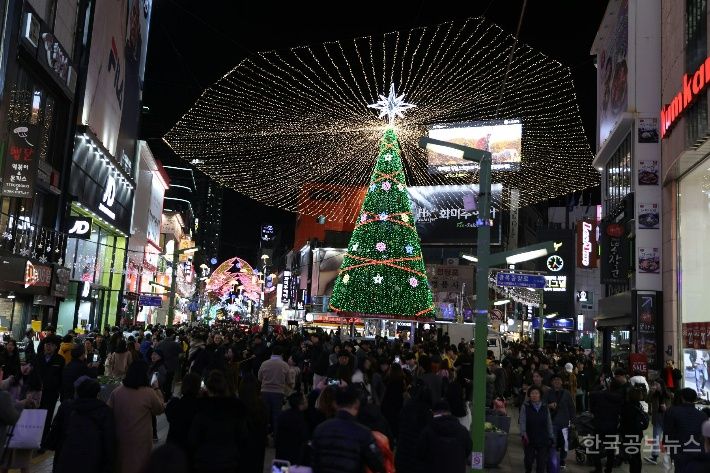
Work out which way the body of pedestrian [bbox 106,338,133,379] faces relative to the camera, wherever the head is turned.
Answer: away from the camera

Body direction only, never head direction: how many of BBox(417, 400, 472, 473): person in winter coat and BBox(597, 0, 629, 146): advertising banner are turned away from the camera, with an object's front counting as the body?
1

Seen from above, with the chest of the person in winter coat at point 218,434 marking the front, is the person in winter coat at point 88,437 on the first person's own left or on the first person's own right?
on the first person's own left

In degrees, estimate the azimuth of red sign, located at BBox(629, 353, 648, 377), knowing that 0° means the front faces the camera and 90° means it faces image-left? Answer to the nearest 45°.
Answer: approximately 0°

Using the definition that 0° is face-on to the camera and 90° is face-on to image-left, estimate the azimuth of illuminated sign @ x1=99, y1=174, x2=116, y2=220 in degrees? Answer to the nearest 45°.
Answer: approximately 315°

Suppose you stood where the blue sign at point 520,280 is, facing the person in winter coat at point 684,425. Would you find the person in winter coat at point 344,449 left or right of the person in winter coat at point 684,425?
right

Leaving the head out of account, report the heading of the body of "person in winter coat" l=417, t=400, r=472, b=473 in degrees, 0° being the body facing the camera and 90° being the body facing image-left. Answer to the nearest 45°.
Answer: approximately 180°
